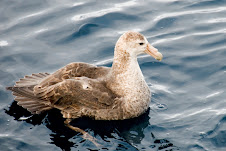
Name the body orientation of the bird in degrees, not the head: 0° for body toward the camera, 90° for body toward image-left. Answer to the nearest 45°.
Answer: approximately 270°
